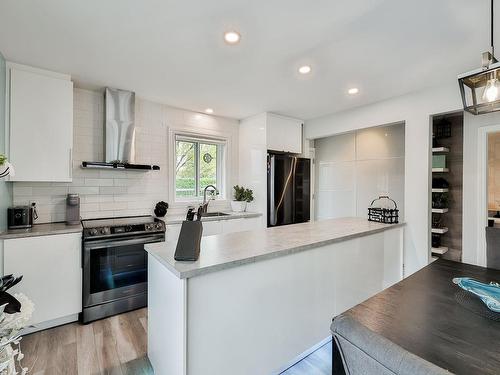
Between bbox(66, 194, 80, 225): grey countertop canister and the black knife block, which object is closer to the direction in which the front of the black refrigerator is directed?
the black knife block

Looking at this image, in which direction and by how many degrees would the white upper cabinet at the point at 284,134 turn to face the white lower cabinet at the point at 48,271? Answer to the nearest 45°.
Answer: approximately 90° to its right

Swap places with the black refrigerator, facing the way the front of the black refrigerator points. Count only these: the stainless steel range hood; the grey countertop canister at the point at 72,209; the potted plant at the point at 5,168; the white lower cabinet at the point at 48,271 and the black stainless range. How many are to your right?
5

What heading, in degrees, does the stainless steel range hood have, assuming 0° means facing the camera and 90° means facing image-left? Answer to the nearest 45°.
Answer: approximately 0°

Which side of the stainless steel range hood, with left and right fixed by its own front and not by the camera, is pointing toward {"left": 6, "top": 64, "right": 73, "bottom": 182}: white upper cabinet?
right

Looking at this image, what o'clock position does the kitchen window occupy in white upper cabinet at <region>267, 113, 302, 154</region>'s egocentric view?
The kitchen window is roughly at 4 o'clock from the white upper cabinet.

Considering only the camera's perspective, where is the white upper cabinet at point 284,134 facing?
facing the viewer and to the right of the viewer

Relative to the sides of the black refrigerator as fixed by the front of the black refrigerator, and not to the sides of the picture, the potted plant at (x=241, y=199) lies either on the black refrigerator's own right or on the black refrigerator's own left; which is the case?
on the black refrigerator's own right

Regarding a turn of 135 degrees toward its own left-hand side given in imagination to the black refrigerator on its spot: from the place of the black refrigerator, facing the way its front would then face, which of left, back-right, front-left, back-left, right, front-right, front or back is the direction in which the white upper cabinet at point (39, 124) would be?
back-left

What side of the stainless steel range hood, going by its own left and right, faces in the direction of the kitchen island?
front
